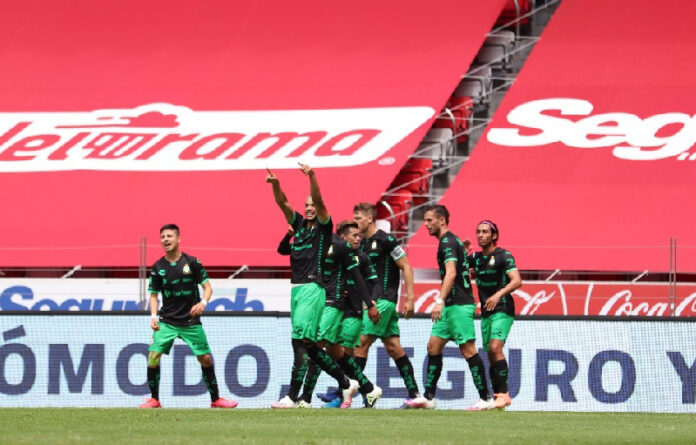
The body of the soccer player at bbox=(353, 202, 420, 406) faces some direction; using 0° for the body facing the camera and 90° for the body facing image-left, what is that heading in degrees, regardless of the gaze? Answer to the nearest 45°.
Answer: approximately 45°

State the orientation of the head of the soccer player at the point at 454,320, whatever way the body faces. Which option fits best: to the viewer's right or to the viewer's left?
to the viewer's left

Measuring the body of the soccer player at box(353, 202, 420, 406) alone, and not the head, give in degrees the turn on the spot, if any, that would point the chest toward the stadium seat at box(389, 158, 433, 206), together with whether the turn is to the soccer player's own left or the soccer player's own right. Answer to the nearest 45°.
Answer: approximately 135° to the soccer player's own right

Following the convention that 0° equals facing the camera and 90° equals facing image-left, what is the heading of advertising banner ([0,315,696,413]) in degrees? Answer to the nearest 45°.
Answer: approximately 0°

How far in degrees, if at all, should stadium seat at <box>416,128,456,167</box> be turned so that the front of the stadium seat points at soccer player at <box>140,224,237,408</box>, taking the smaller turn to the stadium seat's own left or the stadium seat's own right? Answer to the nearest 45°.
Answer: approximately 45° to the stadium seat's own left
